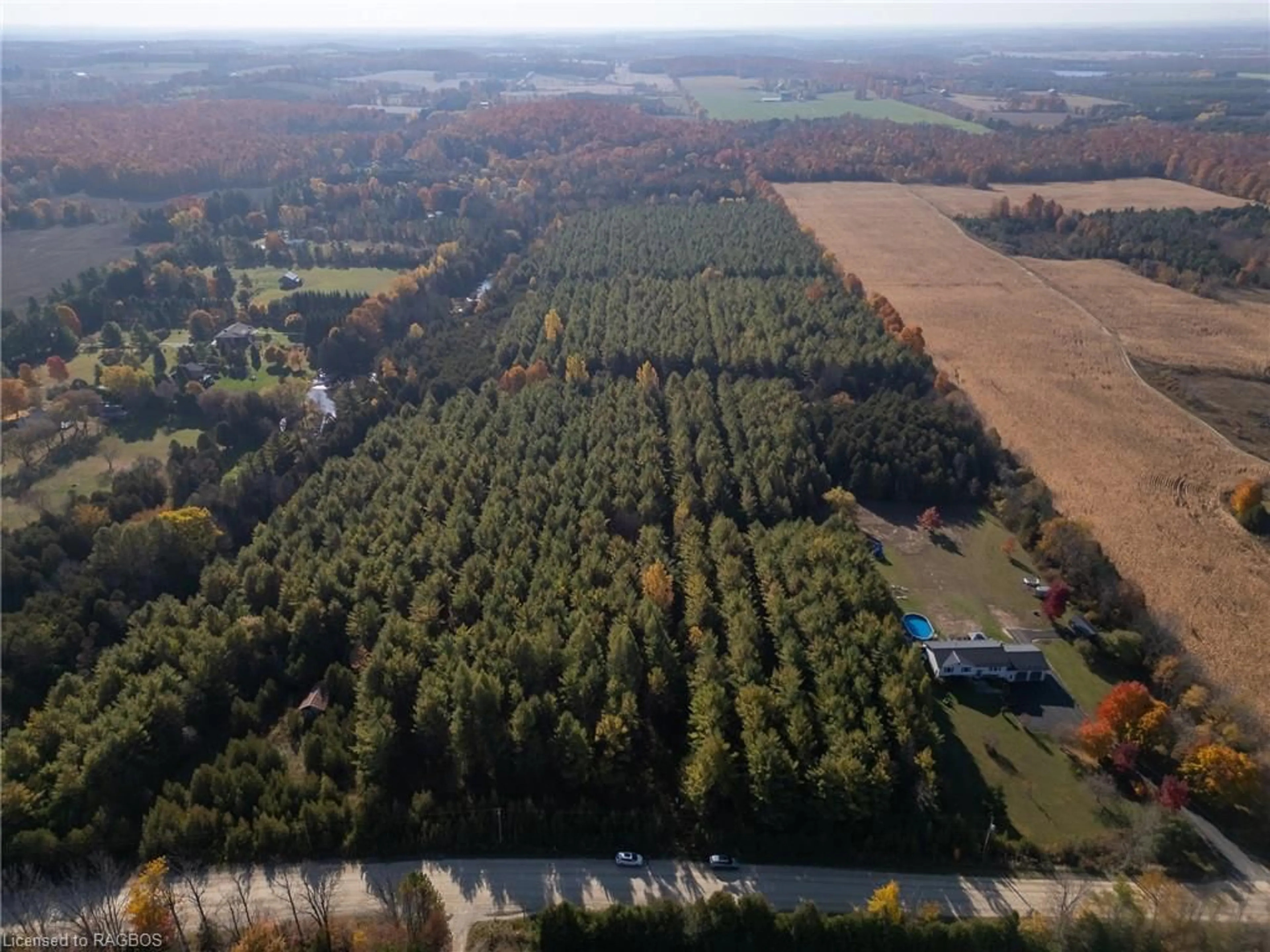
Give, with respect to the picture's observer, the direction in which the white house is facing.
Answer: facing the viewer

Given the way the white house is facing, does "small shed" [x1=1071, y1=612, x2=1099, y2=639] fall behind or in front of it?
behind

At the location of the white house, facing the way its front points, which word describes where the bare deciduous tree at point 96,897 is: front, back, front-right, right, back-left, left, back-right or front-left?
front-right

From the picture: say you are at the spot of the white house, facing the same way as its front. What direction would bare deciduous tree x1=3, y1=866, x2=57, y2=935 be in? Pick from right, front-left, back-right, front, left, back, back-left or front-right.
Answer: front-right

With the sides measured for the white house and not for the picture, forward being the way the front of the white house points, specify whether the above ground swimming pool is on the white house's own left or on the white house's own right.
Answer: on the white house's own right

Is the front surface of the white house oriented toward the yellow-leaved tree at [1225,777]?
no

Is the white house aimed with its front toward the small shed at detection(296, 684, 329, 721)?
no

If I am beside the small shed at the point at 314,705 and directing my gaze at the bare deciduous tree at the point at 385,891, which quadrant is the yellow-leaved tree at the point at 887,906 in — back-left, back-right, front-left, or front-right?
front-left

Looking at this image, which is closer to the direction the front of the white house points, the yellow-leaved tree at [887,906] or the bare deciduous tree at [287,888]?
the yellow-leaved tree

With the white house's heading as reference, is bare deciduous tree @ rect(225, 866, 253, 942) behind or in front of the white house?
in front

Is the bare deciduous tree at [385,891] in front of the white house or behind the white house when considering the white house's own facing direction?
in front

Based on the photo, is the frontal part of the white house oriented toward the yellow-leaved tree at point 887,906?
yes

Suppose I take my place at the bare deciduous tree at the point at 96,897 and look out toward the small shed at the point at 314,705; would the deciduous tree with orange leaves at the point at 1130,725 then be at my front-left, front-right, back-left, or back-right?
front-right

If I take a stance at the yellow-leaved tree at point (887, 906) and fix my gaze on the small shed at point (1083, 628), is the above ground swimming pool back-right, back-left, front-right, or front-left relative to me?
front-left
